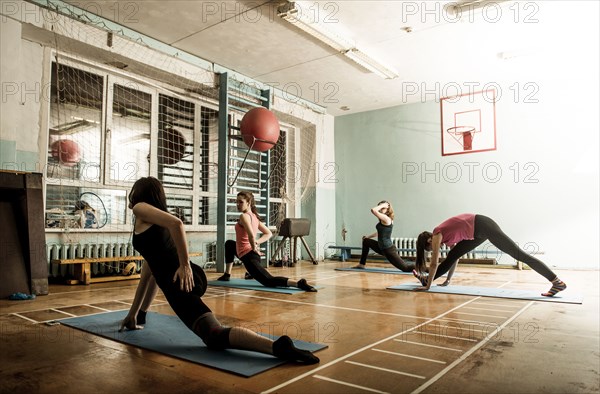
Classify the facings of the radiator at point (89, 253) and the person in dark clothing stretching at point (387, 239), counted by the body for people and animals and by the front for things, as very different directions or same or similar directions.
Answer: very different directions

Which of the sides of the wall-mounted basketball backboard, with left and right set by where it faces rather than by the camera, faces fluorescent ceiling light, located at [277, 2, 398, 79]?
front

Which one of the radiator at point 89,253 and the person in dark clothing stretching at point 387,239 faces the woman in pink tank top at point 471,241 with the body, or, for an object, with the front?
the radiator

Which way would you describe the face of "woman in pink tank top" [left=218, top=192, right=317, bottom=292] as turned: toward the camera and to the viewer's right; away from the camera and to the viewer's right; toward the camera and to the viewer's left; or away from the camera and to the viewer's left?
toward the camera and to the viewer's left

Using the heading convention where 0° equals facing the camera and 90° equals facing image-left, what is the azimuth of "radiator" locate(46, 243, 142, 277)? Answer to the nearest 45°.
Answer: approximately 315°

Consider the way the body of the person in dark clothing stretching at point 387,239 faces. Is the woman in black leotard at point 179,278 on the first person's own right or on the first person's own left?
on the first person's own left

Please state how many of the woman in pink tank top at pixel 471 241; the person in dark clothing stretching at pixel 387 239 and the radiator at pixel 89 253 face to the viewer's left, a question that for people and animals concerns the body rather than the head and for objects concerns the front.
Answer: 2

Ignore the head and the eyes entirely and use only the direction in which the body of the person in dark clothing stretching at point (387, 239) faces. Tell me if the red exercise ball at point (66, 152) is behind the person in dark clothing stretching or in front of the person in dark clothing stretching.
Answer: in front

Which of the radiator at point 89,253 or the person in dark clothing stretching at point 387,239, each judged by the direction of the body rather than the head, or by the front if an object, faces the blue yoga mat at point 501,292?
the radiator

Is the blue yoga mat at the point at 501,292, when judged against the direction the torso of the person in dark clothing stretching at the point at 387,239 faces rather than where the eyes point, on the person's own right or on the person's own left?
on the person's own left

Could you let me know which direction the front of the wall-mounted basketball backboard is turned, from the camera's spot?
facing the viewer and to the left of the viewer

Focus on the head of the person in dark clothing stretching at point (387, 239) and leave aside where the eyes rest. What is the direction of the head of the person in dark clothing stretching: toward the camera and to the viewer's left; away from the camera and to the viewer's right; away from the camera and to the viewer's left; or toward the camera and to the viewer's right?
toward the camera and to the viewer's left

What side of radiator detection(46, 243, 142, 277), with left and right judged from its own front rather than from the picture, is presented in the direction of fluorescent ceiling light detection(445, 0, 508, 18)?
front

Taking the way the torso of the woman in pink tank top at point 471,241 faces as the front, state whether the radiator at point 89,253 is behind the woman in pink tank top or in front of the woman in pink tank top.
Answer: in front

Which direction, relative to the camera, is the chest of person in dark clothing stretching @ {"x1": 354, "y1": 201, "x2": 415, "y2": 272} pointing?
to the viewer's left
